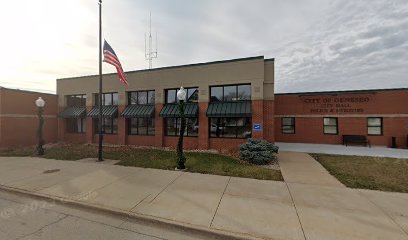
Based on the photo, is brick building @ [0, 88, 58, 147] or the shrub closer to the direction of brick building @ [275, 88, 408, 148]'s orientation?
the shrub

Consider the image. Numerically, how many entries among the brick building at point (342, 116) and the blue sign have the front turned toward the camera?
2

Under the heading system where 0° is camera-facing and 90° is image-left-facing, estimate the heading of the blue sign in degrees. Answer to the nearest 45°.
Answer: approximately 0°

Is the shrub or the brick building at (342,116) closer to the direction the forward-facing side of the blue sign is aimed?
the shrub

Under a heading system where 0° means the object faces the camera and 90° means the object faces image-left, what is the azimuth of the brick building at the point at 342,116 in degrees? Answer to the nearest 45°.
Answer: approximately 0°

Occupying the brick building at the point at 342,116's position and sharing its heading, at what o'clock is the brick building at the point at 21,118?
the brick building at the point at 21,118 is roughly at 2 o'clock from the brick building at the point at 342,116.

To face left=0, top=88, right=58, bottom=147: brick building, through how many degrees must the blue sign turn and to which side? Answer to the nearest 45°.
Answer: approximately 90° to its right

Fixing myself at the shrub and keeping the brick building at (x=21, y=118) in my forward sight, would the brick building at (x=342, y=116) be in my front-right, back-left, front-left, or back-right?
back-right

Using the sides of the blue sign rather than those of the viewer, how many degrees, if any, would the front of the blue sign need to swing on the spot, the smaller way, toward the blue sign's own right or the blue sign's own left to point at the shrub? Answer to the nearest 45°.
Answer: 0° — it already faces it
